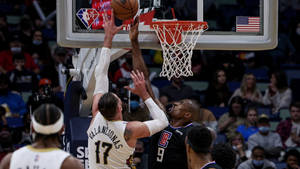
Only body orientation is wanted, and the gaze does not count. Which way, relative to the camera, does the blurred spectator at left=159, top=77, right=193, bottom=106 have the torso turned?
toward the camera

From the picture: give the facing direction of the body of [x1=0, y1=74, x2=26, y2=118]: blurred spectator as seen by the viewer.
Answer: toward the camera

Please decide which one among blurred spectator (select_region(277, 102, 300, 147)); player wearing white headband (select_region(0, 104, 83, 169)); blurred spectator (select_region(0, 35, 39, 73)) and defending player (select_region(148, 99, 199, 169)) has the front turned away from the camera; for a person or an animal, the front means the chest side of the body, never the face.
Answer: player wearing white headband (select_region(0, 104, 83, 169))

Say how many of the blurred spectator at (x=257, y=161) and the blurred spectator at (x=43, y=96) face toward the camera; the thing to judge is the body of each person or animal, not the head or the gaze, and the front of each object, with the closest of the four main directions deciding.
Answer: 2

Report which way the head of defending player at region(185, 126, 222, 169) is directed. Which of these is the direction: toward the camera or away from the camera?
away from the camera

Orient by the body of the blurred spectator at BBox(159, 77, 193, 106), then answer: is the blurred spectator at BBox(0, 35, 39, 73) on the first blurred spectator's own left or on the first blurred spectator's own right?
on the first blurred spectator's own right

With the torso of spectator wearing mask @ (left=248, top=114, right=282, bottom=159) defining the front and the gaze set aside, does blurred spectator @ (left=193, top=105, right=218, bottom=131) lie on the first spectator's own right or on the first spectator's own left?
on the first spectator's own right

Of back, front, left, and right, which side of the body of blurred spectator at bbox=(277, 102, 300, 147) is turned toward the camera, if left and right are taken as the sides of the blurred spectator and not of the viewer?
front

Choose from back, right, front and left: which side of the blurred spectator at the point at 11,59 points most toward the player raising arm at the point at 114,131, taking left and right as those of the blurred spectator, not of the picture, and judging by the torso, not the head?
front

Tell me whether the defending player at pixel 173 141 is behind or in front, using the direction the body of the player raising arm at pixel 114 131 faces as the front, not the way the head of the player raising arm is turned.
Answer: in front

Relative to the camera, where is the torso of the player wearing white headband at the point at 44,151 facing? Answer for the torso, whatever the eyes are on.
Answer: away from the camera

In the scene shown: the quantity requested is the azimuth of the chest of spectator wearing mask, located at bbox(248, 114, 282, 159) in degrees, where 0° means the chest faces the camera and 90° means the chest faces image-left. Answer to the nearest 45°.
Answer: approximately 0°

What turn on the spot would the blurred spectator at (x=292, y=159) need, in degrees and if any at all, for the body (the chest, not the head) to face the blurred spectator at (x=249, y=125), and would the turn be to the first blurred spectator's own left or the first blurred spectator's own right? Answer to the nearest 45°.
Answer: approximately 135° to the first blurred spectator's own right

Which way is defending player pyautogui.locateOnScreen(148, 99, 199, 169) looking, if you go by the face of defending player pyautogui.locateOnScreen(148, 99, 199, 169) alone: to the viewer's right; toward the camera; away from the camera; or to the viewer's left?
to the viewer's left

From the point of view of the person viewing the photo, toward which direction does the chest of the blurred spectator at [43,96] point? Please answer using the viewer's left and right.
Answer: facing the viewer
